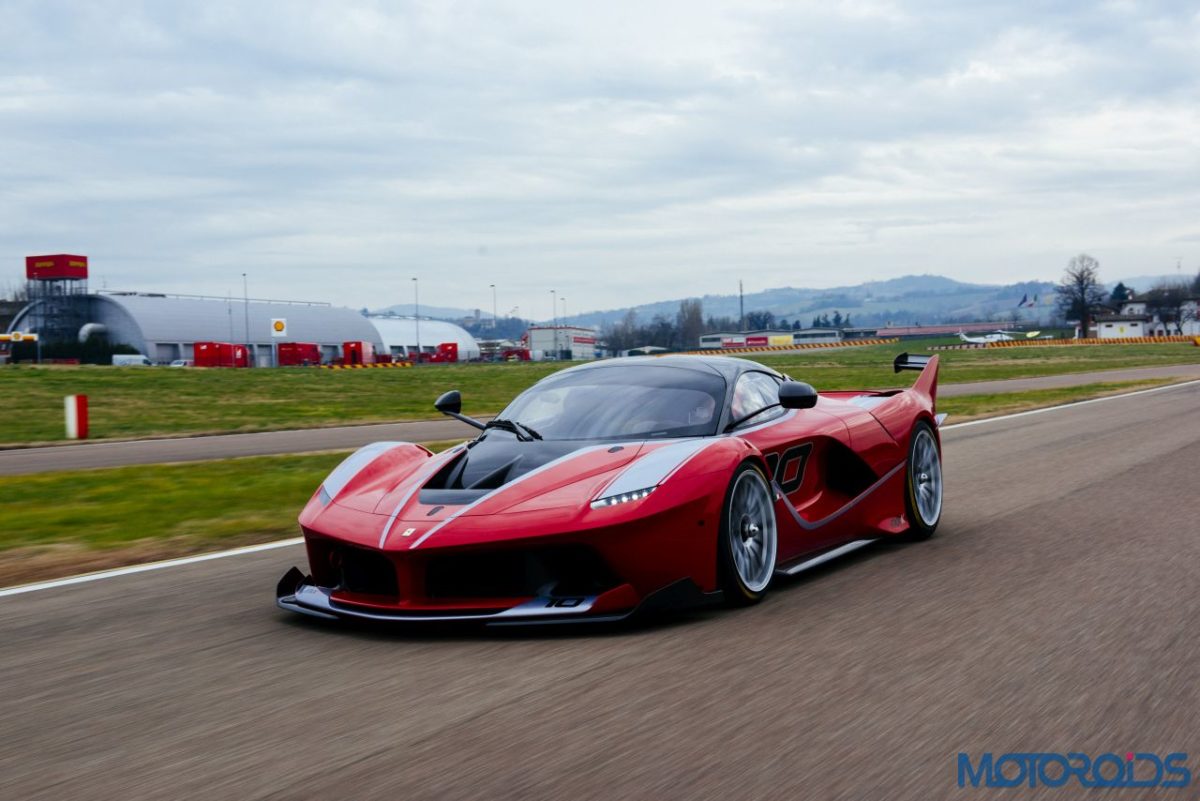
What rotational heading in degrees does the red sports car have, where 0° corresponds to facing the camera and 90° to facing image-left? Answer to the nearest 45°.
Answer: approximately 45°
